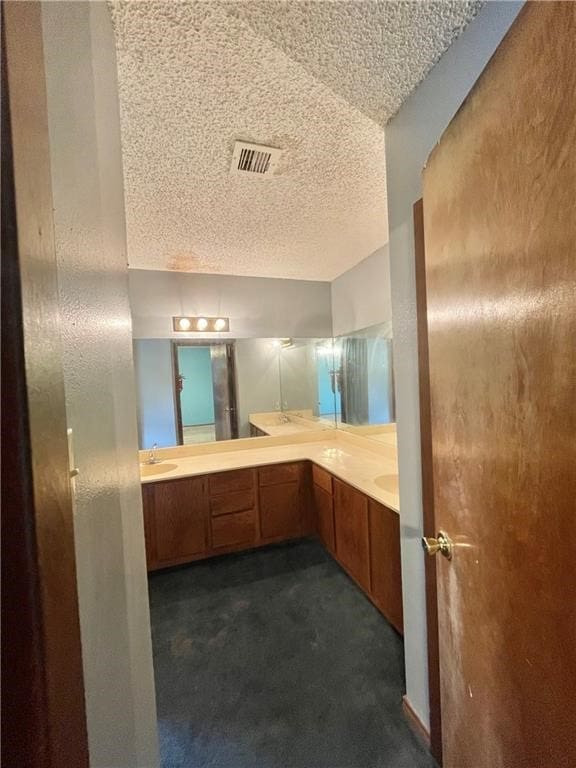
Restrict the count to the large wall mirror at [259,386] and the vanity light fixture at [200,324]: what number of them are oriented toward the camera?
2

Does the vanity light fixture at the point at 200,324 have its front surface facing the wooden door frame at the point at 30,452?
yes

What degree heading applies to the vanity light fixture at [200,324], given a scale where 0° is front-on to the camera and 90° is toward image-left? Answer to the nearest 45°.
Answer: approximately 0°

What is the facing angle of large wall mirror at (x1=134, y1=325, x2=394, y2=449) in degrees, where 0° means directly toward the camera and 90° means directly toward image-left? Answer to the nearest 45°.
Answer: approximately 0°
